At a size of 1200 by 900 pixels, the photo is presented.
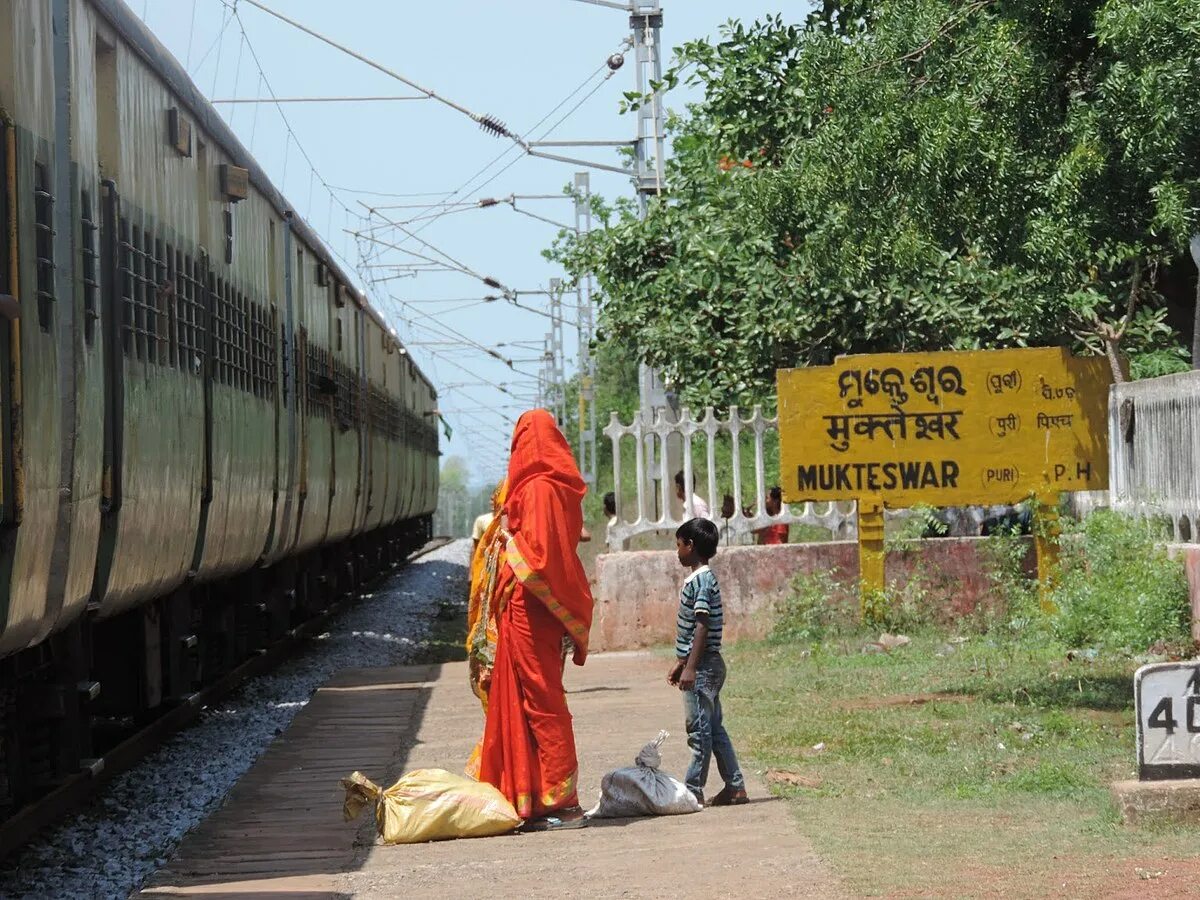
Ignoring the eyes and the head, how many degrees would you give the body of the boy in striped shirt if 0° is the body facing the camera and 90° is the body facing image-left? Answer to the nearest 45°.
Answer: approximately 90°

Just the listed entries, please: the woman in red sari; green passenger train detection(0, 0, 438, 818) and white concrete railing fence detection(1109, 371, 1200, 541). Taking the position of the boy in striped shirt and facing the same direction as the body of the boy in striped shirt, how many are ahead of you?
2

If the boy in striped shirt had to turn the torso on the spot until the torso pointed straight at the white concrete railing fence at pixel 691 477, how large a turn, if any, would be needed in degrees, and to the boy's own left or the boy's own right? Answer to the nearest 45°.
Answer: approximately 90° to the boy's own right

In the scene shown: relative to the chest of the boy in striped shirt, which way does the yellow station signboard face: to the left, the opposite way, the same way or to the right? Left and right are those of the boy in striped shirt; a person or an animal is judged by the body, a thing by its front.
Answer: to the left

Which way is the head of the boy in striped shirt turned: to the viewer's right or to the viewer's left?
to the viewer's left

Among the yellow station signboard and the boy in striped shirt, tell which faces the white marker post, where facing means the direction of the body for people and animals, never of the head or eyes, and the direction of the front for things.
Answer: the yellow station signboard

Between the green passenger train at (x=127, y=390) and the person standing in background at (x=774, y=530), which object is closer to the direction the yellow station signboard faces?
the green passenger train

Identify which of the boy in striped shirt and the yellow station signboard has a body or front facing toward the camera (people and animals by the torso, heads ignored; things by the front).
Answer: the yellow station signboard

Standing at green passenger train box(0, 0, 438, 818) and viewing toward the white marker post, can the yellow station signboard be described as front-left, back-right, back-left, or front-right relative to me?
front-left

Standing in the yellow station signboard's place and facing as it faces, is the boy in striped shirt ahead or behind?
ahead

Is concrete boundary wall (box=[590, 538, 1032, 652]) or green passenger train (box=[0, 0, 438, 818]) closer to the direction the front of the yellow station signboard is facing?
the green passenger train

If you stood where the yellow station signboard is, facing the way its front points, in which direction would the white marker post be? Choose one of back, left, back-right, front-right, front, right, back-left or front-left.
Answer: front

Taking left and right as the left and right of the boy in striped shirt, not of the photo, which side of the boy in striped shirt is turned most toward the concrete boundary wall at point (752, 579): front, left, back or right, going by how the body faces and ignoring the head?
right

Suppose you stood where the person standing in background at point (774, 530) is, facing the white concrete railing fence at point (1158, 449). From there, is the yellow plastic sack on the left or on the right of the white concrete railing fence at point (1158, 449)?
right

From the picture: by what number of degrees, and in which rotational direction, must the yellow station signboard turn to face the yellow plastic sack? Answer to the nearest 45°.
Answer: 0° — it already faces it

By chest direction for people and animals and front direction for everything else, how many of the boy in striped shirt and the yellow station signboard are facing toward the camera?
1

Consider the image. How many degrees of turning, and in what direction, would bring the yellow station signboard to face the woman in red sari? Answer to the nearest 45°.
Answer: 0° — it already faces them

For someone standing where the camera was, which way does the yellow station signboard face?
facing the viewer

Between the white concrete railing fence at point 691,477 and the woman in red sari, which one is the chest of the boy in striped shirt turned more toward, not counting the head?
the woman in red sari
